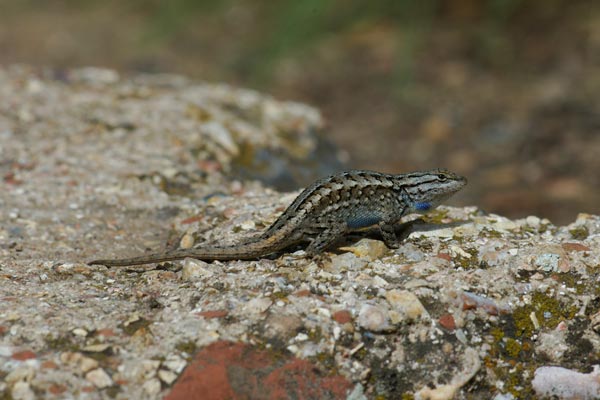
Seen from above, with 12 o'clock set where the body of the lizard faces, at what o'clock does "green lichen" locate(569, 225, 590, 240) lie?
The green lichen is roughly at 12 o'clock from the lizard.

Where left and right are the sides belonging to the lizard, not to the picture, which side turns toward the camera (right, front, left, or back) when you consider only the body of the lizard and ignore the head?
right

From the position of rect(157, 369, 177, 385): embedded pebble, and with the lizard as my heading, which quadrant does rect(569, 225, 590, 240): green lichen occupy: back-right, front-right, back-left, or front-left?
front-right

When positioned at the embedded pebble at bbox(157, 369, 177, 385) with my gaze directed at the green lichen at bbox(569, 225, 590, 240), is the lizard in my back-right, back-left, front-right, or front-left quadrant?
front-left

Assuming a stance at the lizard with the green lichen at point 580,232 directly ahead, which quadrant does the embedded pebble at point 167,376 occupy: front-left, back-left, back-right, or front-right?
back-right
